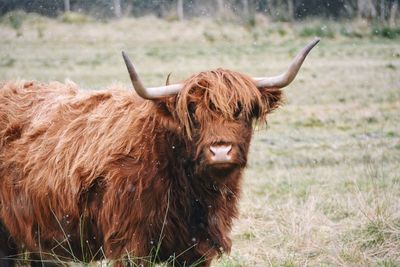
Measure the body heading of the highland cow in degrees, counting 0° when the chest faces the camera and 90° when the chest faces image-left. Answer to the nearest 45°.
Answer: approximately 315°

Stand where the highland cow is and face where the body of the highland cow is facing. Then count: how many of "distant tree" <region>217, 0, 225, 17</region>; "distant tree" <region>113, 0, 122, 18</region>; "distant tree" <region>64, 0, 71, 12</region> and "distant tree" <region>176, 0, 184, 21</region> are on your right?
0

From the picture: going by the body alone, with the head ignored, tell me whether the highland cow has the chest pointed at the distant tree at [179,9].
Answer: no

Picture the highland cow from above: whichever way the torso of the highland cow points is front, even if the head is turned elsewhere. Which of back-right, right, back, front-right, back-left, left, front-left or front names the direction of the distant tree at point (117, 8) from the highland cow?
back-left

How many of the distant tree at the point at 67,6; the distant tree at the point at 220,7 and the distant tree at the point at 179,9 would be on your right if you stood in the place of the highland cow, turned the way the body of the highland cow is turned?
0

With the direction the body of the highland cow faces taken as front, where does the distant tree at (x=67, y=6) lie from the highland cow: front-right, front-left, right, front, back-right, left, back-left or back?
back-left

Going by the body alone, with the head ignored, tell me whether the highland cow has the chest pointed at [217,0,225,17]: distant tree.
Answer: no
